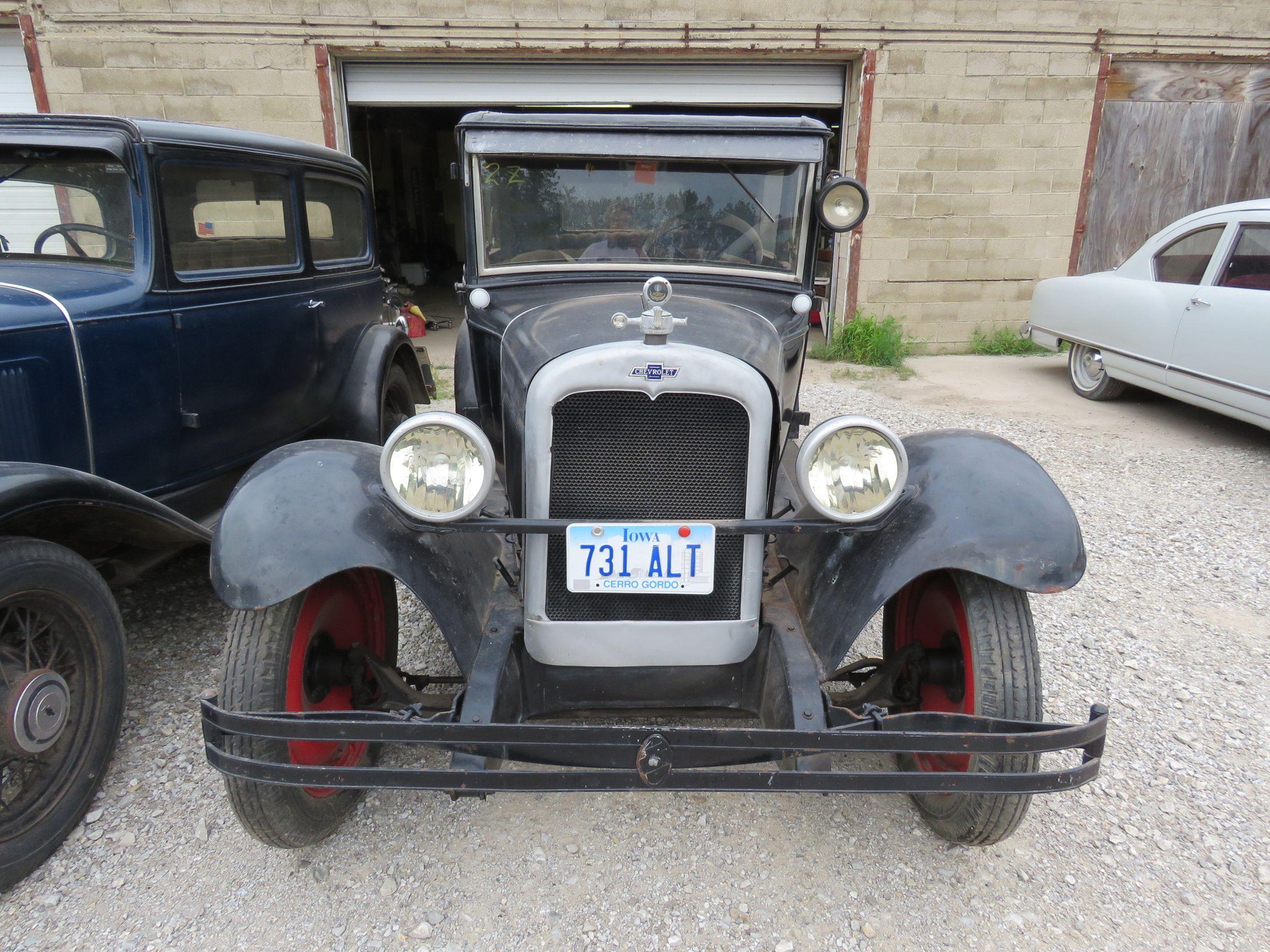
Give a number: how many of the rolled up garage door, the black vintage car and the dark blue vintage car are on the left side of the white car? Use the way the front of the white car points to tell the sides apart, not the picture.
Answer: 0

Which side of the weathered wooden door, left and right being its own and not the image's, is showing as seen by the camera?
front

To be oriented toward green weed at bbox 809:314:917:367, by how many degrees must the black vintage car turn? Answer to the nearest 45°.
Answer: approximately 180°

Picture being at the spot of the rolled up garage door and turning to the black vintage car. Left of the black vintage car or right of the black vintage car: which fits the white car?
left

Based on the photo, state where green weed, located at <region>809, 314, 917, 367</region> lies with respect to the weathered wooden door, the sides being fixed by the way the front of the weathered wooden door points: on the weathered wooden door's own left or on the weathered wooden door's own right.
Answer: on the weathered wooden door's own right

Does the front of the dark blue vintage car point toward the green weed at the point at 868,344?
no

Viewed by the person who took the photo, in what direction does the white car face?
facing the viewer and to the right of the viewer

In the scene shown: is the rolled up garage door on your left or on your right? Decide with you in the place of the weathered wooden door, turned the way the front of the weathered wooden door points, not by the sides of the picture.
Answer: on your right

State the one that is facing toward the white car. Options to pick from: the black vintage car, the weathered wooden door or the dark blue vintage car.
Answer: the weathered wooden door

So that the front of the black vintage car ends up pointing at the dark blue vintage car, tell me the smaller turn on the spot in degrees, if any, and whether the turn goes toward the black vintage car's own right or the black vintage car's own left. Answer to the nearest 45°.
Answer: approximately 135° to the black vintage car's own right

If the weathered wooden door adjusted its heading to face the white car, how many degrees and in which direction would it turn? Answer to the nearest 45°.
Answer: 0° — it already faces it

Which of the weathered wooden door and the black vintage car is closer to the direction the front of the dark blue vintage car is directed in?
the black vintage car

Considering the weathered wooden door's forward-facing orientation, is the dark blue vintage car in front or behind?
in front

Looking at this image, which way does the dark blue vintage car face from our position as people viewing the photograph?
facing the viewer and to the left of the viewer

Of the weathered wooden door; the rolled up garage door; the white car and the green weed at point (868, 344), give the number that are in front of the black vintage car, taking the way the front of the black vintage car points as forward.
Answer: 0

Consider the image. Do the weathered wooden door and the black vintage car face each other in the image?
no

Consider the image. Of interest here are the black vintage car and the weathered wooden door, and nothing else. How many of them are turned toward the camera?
2
